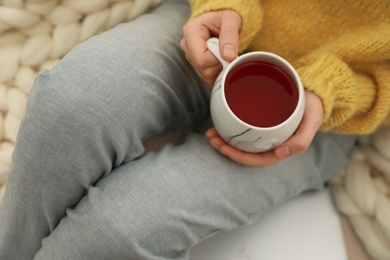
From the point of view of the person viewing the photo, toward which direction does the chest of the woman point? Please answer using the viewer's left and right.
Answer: facing the viewer and to the left of the viewer
